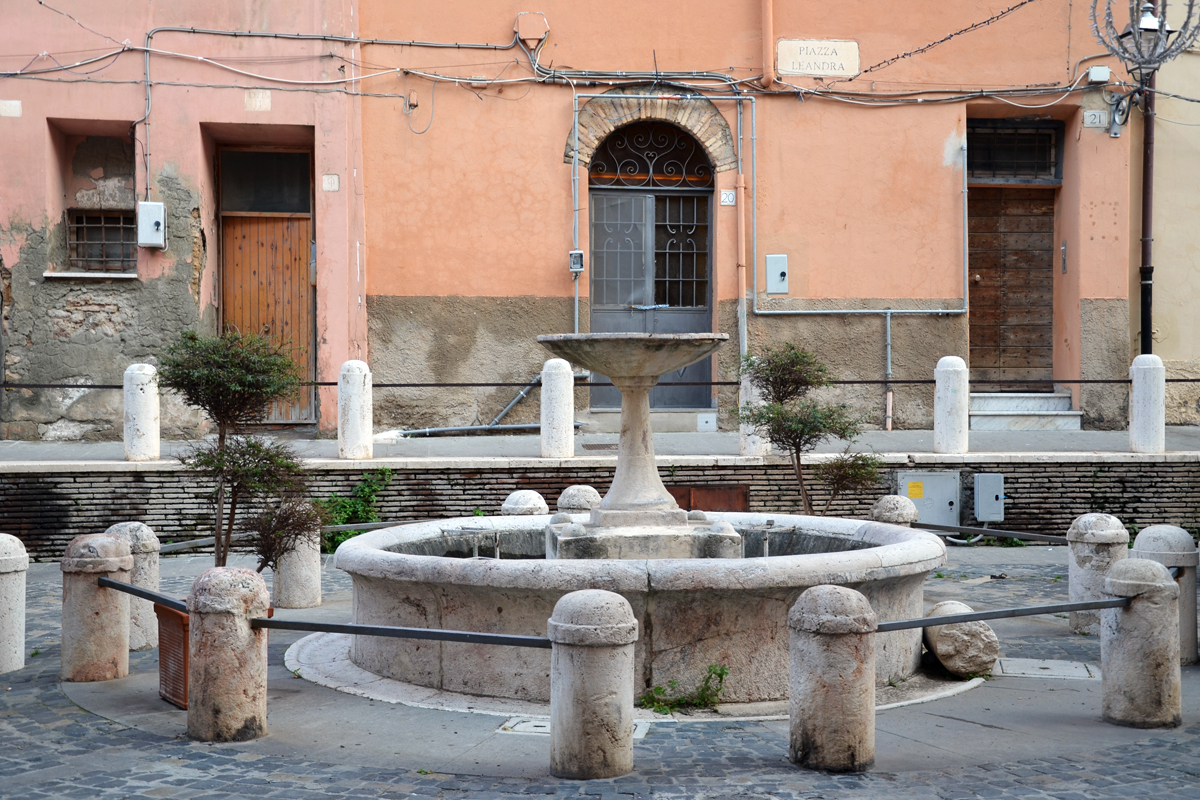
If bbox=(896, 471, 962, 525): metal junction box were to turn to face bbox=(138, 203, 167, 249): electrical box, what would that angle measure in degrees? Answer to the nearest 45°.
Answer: approximately 90° to its right

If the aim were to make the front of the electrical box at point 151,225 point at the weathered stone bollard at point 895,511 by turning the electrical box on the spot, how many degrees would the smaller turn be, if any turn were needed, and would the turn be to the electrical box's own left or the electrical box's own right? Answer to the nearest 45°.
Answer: approximately 45° to the electrical box's own left

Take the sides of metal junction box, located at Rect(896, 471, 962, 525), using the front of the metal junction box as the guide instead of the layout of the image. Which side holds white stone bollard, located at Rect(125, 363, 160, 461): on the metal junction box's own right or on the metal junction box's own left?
on the metal junction box's own right

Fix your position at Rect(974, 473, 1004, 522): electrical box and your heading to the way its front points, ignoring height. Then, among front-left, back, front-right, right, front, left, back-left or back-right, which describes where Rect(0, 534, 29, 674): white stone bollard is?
front-right

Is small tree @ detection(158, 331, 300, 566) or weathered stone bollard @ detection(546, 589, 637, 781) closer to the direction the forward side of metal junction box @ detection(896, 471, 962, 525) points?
the weathered stone bollard

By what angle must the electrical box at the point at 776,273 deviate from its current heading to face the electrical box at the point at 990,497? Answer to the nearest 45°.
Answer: approximately 45° to its left

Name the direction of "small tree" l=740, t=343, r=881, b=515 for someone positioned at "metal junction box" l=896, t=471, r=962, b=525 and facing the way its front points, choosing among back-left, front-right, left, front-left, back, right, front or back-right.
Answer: front-right

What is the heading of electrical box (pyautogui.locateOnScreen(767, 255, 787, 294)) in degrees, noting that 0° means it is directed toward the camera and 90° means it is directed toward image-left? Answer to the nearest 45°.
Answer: approximately 0°

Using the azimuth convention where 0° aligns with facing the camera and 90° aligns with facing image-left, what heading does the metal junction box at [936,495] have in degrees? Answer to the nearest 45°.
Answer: approximately 0°
